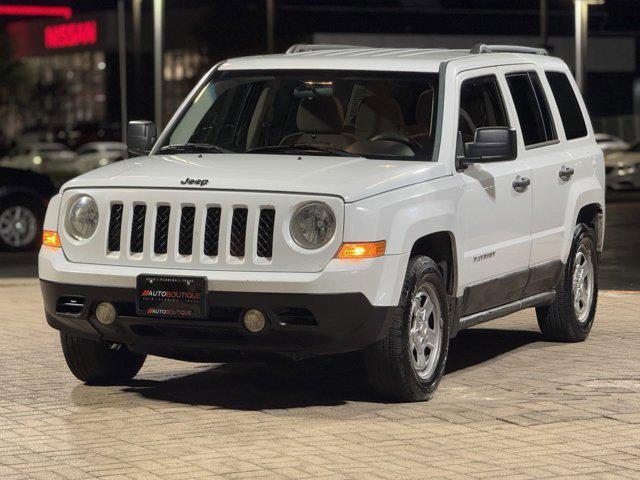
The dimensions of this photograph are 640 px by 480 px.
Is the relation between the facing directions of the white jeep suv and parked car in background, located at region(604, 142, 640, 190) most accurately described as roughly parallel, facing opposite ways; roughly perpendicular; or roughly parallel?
roughly parallel

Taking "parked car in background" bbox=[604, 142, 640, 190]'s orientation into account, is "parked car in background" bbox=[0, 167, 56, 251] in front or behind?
in front

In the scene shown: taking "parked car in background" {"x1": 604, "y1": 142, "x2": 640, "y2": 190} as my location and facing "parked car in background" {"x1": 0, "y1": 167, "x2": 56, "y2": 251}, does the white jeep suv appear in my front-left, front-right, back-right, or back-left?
front-left
